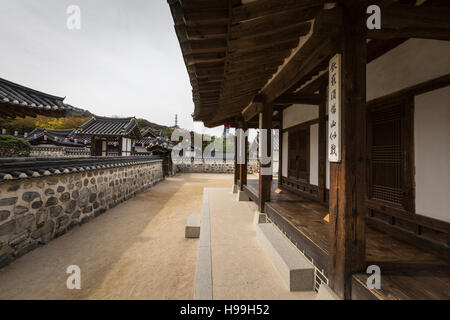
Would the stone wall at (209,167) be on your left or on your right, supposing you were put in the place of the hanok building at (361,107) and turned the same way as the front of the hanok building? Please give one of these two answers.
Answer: on your right

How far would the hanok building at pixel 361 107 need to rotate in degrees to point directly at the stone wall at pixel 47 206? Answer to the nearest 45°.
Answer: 0° — it already faces it

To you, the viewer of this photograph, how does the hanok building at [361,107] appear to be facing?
facing to the left of the viewer

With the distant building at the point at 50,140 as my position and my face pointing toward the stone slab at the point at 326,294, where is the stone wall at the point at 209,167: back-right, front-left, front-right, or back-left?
front-left

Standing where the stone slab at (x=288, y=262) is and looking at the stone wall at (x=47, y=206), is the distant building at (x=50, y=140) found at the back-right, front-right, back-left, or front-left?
front-right
